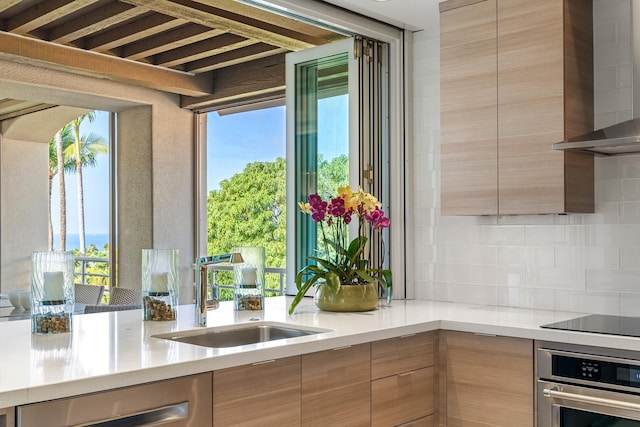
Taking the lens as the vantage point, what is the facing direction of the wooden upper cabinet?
facing the viewer and to the left of the viewer

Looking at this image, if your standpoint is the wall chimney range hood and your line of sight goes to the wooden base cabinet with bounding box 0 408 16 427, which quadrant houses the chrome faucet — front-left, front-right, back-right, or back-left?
front-right

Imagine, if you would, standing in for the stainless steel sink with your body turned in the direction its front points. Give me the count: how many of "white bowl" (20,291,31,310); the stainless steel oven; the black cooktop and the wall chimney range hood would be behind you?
1

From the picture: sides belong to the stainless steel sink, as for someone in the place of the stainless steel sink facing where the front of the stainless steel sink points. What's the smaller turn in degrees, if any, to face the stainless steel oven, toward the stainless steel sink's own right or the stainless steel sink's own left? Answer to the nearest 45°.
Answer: approximately 45° to the stainless steel sink's own left

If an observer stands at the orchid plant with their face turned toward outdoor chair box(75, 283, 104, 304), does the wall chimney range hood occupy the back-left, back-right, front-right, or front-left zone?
back-right

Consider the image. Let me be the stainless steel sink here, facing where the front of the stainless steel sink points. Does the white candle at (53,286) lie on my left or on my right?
on my right

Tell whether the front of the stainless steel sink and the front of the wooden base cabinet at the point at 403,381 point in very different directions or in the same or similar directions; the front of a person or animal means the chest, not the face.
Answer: same or similar directions

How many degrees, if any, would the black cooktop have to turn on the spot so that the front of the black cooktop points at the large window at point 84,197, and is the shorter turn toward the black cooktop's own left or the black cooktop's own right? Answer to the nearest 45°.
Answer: approximately 90° to the black cooktop's own right

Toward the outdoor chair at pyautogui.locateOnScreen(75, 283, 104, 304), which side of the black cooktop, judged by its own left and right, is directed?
right

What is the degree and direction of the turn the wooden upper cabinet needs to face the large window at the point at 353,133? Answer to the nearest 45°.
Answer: approximately 90° to its right

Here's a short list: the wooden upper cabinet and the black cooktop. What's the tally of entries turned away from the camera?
0

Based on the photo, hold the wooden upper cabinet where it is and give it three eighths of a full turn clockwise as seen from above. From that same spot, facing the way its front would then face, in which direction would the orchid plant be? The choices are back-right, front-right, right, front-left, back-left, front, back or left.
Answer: left
